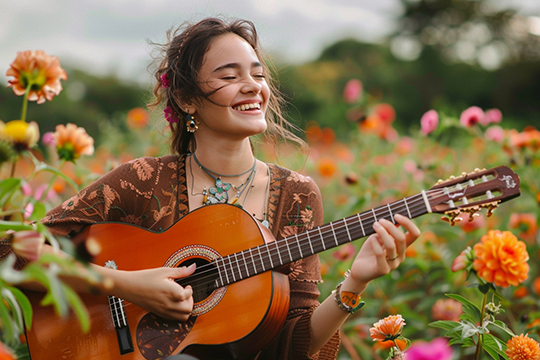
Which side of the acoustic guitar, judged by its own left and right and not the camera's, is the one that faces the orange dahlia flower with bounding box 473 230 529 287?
left

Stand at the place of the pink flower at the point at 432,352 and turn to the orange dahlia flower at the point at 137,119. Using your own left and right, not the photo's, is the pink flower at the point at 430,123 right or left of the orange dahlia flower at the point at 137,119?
right

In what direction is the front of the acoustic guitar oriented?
toward the camera

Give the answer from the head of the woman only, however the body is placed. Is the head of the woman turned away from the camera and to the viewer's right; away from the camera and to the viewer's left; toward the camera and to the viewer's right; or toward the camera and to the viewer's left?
toward the camera and to the viewer's right

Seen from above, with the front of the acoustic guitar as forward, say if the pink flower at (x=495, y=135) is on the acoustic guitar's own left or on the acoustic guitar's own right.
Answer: on the acoustic guitar's own left

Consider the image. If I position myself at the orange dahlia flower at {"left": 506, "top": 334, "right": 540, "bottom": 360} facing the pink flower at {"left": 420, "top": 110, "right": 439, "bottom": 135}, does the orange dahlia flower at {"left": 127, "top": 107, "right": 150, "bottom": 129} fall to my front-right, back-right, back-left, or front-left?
front-left

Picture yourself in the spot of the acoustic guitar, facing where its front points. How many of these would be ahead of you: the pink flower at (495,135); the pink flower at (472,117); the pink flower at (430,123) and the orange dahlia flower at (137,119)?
0

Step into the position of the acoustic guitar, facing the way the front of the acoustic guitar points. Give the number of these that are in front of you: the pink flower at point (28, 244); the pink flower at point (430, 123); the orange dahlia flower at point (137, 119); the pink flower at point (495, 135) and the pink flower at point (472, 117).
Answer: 1

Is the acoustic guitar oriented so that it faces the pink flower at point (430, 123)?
no

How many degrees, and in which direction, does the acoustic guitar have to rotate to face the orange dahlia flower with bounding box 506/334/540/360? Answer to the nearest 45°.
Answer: approximately 90° to its left

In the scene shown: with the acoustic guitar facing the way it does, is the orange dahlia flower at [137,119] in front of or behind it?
behind
